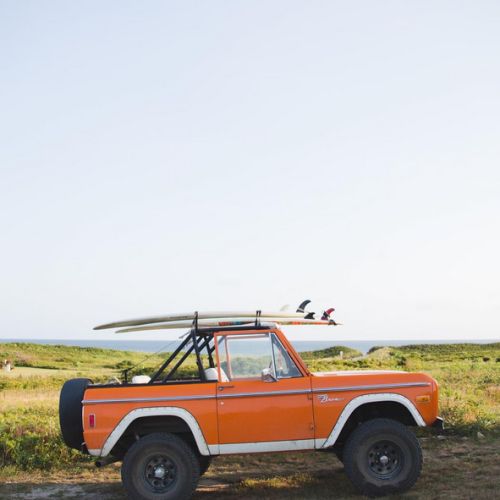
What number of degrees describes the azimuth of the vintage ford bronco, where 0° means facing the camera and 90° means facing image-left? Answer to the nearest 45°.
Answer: approximately 270°
